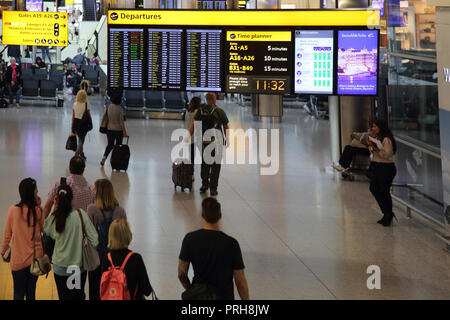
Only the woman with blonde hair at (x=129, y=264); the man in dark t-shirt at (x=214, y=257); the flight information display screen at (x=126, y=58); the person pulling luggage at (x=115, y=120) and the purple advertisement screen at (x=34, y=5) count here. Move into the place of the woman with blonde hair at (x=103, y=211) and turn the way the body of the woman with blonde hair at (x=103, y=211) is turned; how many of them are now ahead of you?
3

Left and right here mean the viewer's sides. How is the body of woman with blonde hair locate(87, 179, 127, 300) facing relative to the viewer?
facing away from the viewer

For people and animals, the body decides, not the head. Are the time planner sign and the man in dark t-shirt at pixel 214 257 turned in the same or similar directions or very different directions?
very different directions

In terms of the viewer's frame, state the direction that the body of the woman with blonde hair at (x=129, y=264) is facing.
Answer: away from the camera

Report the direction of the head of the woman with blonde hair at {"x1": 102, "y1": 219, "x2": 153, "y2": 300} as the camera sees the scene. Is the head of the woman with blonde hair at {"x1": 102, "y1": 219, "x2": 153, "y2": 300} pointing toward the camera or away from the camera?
away from the camera

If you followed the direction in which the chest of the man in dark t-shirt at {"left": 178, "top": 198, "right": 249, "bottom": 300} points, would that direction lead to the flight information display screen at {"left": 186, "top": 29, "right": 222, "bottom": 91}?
yes

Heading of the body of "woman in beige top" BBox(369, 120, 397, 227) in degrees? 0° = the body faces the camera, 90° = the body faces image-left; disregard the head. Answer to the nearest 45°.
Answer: approximately 90°

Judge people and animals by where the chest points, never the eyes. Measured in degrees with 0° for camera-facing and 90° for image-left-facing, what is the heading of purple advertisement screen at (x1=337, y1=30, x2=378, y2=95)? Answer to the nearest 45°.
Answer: approximately 0°

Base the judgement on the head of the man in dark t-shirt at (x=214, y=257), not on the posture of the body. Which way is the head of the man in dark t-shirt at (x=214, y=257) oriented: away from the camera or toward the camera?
away from the camera

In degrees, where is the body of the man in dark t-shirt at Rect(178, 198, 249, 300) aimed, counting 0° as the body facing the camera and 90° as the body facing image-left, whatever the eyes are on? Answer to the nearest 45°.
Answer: approximately 180°
